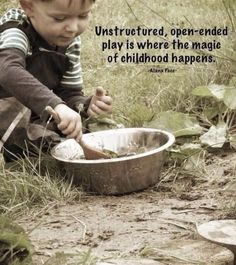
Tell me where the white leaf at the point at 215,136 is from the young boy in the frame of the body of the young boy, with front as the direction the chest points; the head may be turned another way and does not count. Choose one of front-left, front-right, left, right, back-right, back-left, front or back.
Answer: front-left

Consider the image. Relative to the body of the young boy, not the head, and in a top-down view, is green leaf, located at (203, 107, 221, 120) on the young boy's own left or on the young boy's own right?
on the young boy's own left

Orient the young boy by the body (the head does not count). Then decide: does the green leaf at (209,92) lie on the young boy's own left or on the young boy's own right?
on the young boy's own left

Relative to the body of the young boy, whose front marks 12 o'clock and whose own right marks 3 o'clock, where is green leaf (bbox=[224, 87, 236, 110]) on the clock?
The green leaf is roughly at 10 o'clock from the young boy.
